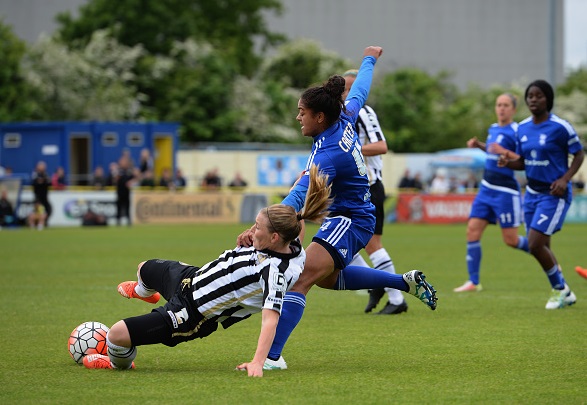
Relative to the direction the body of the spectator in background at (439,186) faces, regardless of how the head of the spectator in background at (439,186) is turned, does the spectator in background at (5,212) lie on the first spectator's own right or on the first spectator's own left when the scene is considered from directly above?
on the first spectator's own right

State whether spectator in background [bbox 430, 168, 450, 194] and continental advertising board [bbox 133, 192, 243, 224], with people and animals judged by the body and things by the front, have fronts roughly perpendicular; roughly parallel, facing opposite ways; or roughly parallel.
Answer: roughly parallel

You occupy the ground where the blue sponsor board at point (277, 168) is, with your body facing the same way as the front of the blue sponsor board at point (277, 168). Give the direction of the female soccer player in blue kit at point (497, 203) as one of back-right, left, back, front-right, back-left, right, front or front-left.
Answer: front

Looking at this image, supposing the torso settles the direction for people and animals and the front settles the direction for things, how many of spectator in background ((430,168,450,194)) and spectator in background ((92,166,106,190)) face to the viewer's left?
0

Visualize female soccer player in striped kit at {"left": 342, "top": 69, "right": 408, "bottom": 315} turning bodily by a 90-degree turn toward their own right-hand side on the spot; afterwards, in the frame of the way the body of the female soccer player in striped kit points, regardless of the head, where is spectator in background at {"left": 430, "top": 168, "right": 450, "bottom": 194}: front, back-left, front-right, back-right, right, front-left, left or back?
front

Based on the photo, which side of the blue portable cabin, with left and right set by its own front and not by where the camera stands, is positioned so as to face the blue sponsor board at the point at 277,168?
left

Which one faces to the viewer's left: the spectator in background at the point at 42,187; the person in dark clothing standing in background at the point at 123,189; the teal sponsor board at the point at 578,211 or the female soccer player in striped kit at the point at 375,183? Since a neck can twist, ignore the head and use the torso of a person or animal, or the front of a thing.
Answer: the female soccer player in striped kit

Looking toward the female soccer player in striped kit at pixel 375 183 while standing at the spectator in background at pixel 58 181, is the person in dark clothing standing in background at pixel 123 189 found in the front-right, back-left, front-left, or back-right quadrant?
front-left

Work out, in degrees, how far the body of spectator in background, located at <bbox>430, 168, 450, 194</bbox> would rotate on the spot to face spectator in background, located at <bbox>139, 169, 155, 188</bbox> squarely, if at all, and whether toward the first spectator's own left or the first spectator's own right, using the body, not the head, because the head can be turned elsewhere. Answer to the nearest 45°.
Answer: approximately 45° to the first spectator's own right

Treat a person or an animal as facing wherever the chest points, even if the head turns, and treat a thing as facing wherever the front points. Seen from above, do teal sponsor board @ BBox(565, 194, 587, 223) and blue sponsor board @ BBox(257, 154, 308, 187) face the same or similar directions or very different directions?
same or similar directions

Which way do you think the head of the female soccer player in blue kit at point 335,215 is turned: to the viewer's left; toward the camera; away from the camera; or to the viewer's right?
to the viewer's left

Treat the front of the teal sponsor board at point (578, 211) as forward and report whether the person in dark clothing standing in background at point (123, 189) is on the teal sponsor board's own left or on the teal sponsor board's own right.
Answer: on the teal sponsor board's own right

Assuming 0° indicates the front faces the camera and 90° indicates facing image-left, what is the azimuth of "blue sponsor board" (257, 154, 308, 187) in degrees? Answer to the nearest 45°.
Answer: approximately 0°

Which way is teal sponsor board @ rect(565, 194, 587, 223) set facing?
toward the camera

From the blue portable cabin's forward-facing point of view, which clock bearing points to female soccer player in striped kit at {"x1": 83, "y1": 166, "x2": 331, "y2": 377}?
The female soccer player in striped kit is roughly at 12 o'clock from the blue portable cabin.

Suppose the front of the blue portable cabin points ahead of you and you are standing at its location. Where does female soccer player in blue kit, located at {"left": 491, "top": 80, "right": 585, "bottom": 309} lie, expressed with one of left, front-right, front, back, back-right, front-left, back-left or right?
front

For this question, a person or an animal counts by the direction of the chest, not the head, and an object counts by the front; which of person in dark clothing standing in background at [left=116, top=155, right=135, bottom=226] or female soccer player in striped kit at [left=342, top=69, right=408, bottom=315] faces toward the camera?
the person in dark clothing standing in background

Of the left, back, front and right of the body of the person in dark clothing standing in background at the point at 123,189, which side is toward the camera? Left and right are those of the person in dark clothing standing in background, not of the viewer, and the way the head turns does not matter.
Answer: front
